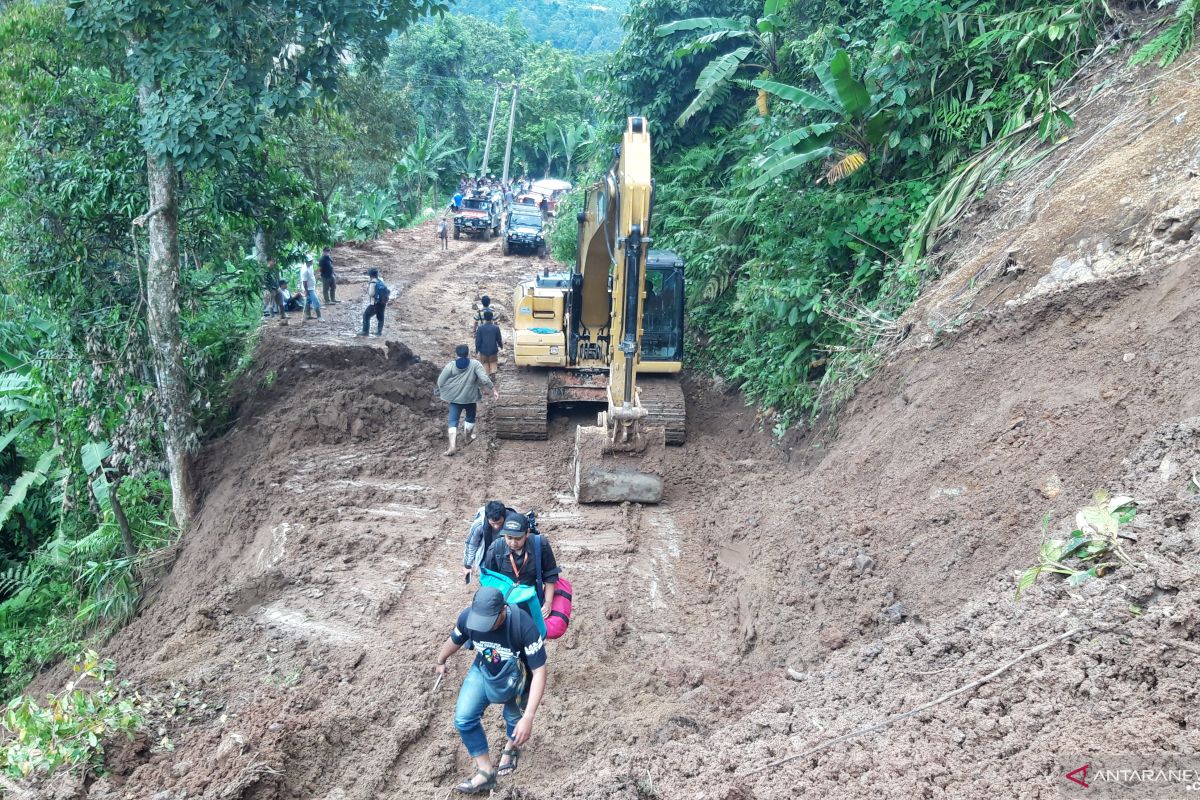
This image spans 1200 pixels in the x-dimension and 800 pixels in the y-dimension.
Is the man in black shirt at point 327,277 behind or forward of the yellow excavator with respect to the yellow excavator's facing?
behind

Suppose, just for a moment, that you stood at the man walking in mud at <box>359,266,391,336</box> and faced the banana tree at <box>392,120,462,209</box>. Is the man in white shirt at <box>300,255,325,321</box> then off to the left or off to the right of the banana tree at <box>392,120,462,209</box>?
left

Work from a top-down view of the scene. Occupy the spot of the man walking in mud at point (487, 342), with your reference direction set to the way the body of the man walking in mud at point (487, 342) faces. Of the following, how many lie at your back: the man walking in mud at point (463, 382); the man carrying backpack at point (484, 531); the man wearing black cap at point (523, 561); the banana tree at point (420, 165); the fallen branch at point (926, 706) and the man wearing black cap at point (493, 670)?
5

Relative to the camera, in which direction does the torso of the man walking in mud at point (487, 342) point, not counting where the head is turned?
away from the camera

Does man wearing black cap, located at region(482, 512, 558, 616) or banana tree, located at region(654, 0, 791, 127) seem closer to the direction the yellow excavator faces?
the man wearing black cap

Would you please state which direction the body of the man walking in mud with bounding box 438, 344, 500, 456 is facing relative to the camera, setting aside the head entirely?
away from the camera

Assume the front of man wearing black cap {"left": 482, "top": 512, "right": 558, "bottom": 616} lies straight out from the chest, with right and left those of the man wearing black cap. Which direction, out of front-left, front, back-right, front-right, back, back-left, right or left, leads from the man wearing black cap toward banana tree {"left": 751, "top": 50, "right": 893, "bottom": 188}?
back-left

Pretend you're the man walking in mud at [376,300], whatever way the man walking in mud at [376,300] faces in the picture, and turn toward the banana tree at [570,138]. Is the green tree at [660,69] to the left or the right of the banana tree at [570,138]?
right

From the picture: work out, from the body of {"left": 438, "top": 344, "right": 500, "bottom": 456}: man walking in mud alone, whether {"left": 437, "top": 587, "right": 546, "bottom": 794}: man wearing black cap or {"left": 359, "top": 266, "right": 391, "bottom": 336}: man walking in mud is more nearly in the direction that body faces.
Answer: the man walking in mud

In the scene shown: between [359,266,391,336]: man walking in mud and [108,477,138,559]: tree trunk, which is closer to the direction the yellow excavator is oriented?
the tree trunk

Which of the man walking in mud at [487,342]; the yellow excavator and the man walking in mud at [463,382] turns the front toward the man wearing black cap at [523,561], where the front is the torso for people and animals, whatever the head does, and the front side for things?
the yellow excavator

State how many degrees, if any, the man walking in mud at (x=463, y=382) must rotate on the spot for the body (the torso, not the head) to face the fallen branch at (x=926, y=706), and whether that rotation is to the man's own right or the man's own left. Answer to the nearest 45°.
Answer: approximately 180°
